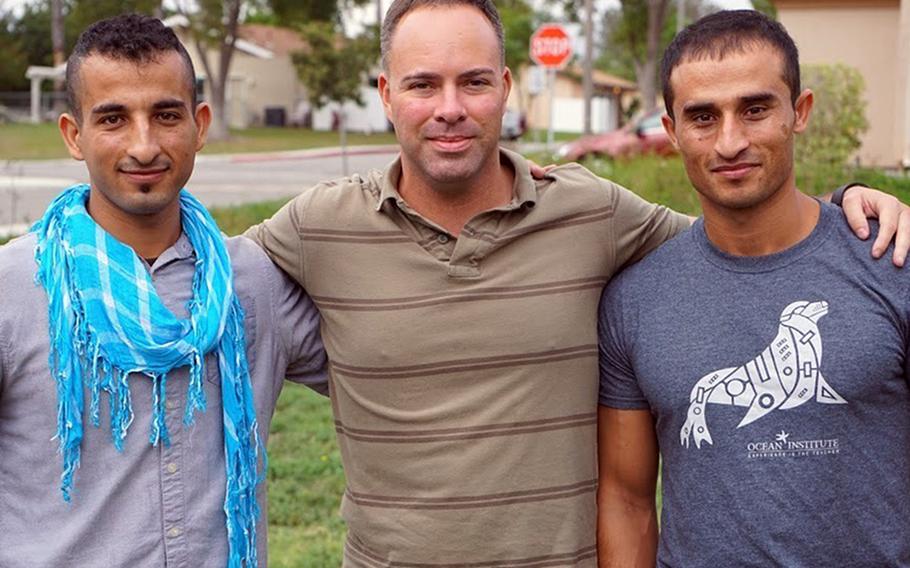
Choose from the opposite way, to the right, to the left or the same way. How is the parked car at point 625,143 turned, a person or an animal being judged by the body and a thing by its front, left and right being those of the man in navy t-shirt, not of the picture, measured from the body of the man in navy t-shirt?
to the right

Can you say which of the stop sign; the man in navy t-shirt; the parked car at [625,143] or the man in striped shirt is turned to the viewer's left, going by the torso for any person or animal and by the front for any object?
the parked car

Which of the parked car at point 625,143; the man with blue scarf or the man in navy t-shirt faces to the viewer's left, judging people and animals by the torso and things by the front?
the parked car

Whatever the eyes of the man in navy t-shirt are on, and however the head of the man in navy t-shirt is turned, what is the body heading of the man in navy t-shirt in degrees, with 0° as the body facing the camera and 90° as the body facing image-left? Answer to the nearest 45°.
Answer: approximately 0°

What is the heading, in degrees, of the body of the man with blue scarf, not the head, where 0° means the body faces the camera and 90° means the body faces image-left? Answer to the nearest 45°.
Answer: approximately 0°

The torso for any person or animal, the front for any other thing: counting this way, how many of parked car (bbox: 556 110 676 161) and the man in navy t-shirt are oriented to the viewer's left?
1

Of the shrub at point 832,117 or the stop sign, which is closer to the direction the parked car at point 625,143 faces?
the stop sign
